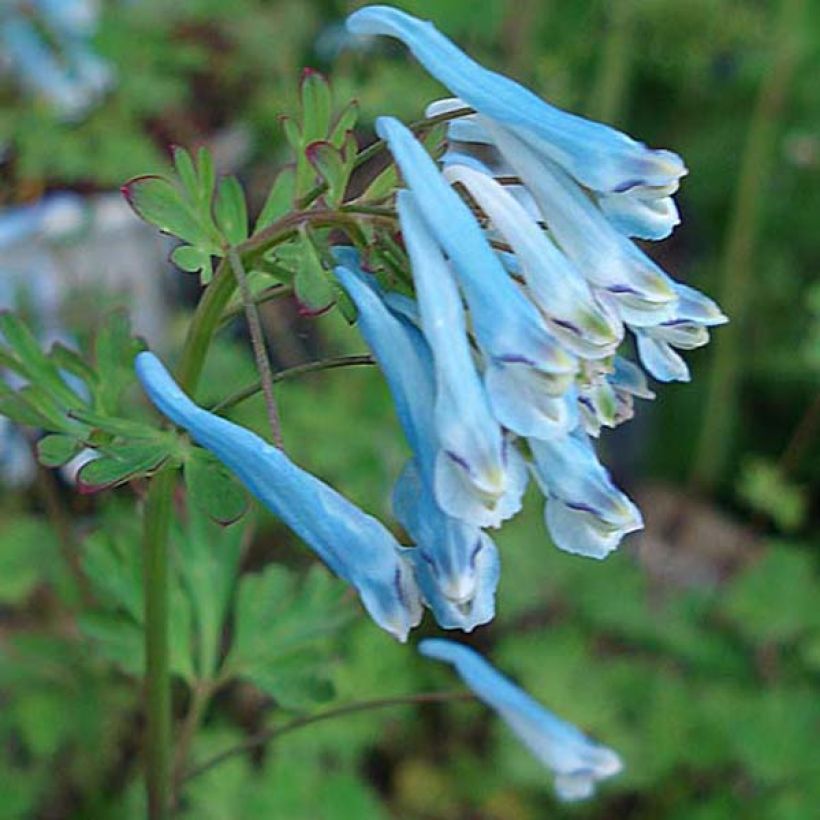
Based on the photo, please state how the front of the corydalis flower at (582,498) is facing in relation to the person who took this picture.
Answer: facing the viewer and to the right of the viewer

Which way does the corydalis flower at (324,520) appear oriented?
to the viewer's right

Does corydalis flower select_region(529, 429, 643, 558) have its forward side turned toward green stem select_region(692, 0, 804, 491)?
no

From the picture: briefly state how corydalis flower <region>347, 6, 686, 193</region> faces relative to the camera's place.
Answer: facing to the right of the viewer

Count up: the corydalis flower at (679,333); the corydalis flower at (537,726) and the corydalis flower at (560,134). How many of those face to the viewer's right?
3

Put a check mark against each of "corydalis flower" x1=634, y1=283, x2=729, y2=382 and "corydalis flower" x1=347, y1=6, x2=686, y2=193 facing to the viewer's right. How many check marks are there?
2

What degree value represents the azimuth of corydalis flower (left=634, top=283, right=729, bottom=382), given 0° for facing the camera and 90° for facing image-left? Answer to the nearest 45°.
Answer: approximately 270°

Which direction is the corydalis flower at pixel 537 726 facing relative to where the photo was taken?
to the viewer's right
